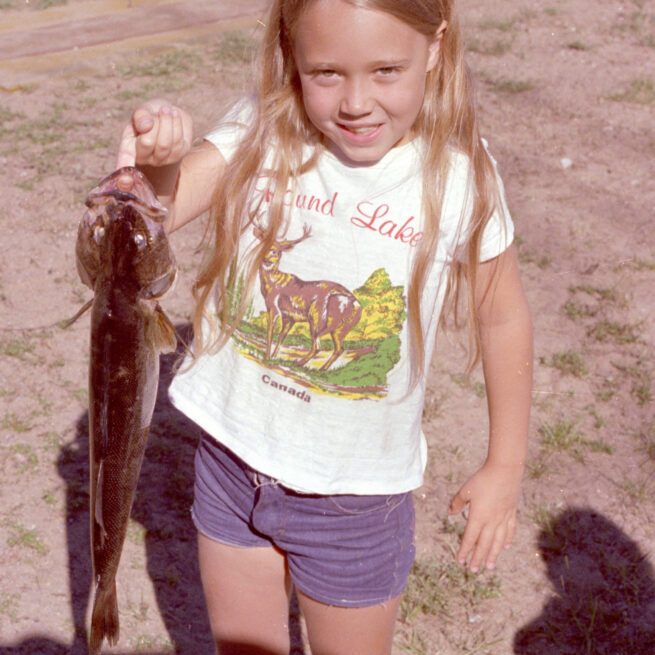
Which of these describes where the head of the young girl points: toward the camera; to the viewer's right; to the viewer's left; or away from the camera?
toward the camera

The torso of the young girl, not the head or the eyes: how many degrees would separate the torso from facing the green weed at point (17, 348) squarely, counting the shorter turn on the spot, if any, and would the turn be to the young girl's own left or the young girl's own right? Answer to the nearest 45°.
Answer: approximately 135° to the young girl's own right

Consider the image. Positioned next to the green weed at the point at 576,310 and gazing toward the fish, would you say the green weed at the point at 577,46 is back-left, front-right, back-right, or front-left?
back-right

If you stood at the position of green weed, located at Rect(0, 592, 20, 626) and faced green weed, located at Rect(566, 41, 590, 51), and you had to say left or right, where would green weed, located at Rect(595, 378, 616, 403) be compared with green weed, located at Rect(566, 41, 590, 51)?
right

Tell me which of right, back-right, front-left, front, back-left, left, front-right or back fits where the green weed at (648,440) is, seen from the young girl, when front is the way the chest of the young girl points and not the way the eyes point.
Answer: back-left

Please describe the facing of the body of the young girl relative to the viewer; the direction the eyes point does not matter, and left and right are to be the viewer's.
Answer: facing the viewer

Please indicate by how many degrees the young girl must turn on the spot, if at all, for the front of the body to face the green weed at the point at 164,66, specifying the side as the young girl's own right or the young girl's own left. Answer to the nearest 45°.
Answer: approximately 180°

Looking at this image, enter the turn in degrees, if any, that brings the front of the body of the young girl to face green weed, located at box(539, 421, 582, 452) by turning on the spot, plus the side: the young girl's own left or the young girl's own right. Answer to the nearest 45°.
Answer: approximately 135° to the young girl's own left

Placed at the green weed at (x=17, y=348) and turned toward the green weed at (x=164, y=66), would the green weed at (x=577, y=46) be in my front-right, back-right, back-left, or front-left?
front-right

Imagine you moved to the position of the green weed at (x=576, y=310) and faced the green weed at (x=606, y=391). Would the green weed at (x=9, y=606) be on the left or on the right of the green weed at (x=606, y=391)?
right

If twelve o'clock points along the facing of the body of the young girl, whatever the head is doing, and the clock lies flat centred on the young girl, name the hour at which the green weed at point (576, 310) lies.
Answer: The green weed is roughly at 7 o'clock from the young girl.
